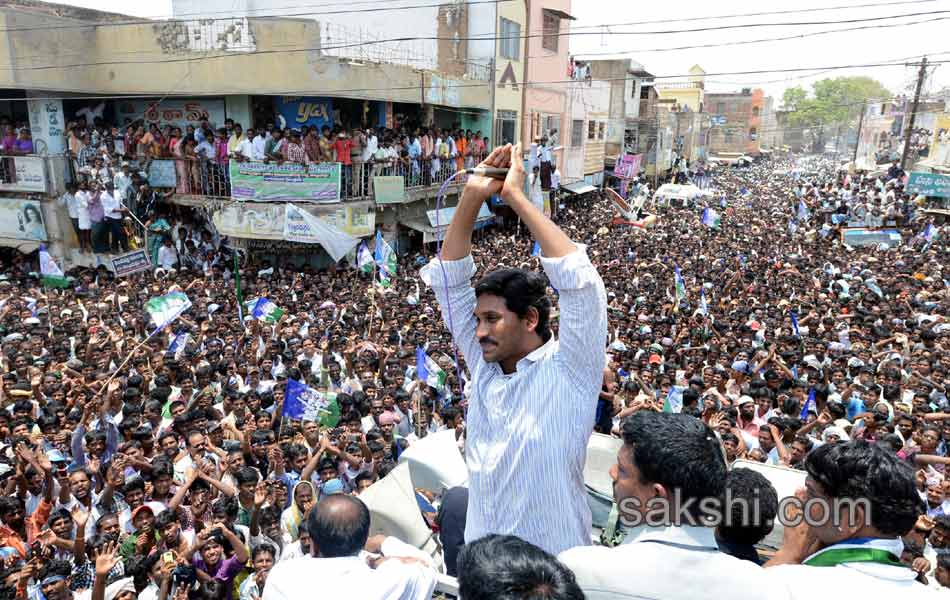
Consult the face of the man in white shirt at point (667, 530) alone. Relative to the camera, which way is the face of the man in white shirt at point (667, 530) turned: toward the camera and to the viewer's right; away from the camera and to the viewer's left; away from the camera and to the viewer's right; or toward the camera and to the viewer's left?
away from the camera and to the viewer's left

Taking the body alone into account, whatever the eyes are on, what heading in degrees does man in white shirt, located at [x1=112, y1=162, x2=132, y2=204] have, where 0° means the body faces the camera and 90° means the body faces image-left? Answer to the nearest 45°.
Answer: approximately 315°

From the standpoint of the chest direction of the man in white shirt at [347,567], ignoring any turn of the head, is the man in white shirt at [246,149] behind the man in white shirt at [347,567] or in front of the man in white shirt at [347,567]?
in front

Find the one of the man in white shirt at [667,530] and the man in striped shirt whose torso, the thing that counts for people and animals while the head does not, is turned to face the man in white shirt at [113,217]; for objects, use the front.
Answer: the man in white shirt at [667,530]

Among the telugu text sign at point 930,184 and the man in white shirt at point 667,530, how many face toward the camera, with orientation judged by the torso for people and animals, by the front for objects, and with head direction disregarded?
1

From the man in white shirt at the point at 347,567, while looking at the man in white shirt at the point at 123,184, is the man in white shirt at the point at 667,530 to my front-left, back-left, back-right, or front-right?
back-right

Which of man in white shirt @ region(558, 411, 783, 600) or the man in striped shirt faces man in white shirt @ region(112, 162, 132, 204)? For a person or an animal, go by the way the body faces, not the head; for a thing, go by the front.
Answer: man in white shirt @ region(558, 411, 783, 600)

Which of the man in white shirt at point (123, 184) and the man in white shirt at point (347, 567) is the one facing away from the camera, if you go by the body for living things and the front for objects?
the man in white shirt at point (347, 567)

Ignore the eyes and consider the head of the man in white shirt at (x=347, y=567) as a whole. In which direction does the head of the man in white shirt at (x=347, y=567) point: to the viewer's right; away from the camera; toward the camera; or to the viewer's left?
away from the camera

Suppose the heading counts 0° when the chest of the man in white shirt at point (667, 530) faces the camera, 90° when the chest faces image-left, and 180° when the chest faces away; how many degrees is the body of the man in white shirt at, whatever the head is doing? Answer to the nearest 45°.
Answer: approximately 135°

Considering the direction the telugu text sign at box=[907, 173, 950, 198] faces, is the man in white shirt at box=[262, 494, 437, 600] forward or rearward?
forward

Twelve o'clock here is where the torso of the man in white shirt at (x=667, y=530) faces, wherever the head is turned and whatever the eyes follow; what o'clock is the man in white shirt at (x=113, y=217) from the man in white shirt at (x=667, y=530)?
the man in white shirt at (x=113, y=217) is roughly at 12 o'clock from the man in white shirt at (x=667, y=530).

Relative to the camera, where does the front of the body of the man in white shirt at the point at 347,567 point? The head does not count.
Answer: away from the camera

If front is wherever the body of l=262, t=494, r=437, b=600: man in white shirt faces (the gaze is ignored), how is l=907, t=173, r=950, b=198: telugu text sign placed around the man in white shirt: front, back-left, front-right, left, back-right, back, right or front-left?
front-right

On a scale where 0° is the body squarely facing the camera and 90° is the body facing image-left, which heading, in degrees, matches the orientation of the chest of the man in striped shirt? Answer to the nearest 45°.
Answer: approximately 45°
